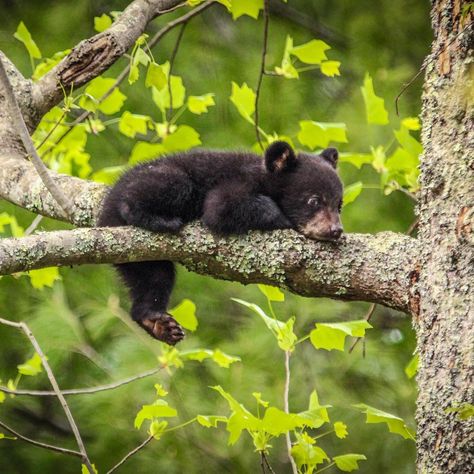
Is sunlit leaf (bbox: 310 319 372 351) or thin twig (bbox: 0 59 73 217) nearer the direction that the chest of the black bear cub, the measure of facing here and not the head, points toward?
the sunlit leaf

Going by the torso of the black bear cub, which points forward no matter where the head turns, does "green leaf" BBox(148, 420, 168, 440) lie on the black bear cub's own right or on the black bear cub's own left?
on the black bear cub's own right

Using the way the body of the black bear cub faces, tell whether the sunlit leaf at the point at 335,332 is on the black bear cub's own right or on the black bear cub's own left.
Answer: on the black bear cub's own right

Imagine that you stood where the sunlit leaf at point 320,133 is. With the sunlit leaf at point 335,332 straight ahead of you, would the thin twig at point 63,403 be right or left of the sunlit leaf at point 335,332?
right

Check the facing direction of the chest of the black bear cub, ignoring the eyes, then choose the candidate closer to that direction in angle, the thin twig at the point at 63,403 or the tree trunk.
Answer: the tree trunk

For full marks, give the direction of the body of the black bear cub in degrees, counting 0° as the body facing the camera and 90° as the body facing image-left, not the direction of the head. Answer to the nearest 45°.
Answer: approximately 270°

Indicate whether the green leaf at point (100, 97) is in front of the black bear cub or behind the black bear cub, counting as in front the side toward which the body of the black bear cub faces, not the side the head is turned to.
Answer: behind

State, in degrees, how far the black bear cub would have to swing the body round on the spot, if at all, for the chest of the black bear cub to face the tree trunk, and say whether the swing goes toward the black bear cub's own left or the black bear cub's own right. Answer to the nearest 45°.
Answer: approximately 45° to the black bear cub's own right
